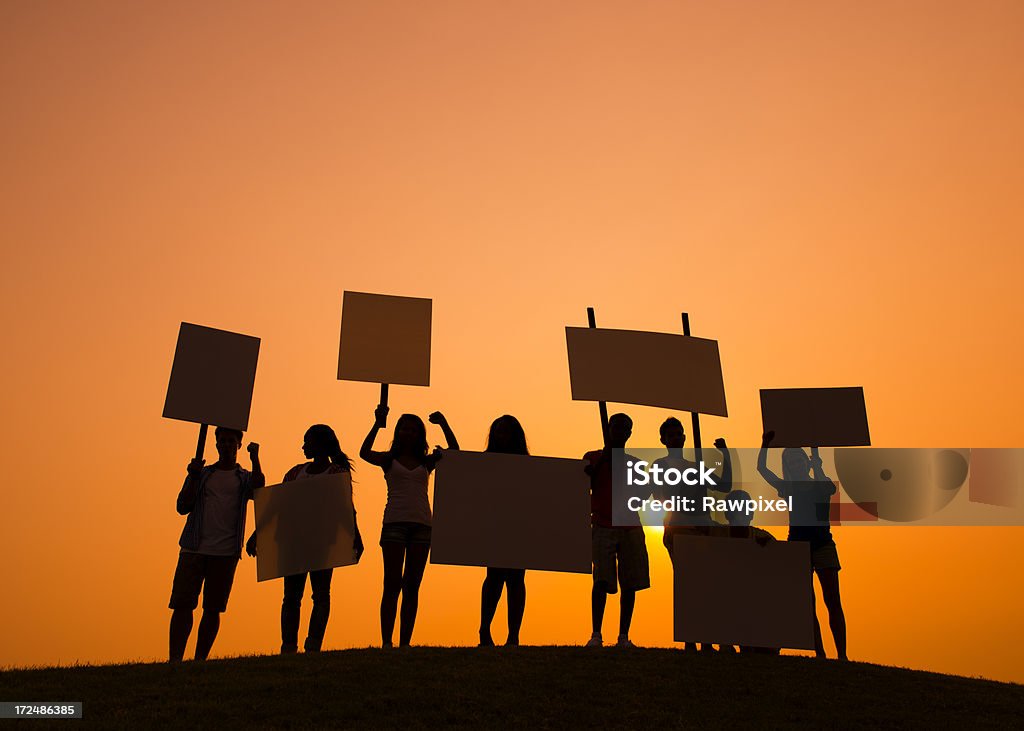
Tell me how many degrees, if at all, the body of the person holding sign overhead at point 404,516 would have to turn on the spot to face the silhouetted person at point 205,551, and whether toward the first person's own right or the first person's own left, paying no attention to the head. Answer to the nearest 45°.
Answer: approximately 90° to the first person's own right

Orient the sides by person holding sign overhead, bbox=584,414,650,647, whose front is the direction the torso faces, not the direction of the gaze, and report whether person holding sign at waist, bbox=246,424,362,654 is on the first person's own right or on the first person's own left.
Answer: on the first person's own right

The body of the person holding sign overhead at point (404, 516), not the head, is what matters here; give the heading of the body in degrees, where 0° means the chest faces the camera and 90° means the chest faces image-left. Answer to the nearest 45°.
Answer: approximately 0°

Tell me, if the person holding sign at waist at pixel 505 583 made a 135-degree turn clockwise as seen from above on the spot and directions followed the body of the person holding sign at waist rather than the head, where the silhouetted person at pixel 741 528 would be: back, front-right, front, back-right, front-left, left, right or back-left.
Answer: back-right

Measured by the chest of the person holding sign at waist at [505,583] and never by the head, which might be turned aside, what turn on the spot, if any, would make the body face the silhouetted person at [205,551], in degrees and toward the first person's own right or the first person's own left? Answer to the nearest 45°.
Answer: approximately 90° to the first person's own right

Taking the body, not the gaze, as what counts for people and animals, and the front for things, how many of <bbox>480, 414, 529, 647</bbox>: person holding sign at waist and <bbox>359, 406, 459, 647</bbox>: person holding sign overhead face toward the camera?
2

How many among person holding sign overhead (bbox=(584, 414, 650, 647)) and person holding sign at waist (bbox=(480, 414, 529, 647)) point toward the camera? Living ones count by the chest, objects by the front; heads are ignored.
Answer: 2

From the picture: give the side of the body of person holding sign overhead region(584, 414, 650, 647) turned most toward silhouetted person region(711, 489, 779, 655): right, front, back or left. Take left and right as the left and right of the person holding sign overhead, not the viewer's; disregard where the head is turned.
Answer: left

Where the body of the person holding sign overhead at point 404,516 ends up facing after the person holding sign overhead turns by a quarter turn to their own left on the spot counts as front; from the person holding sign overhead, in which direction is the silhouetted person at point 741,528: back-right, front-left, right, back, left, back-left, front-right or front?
front

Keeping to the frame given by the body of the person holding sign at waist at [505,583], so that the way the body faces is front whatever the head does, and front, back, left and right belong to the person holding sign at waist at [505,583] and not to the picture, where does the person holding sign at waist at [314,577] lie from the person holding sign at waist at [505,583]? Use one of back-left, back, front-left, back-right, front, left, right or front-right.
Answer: right

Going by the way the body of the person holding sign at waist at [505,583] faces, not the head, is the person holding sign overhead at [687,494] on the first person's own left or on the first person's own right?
on the first person's own left
